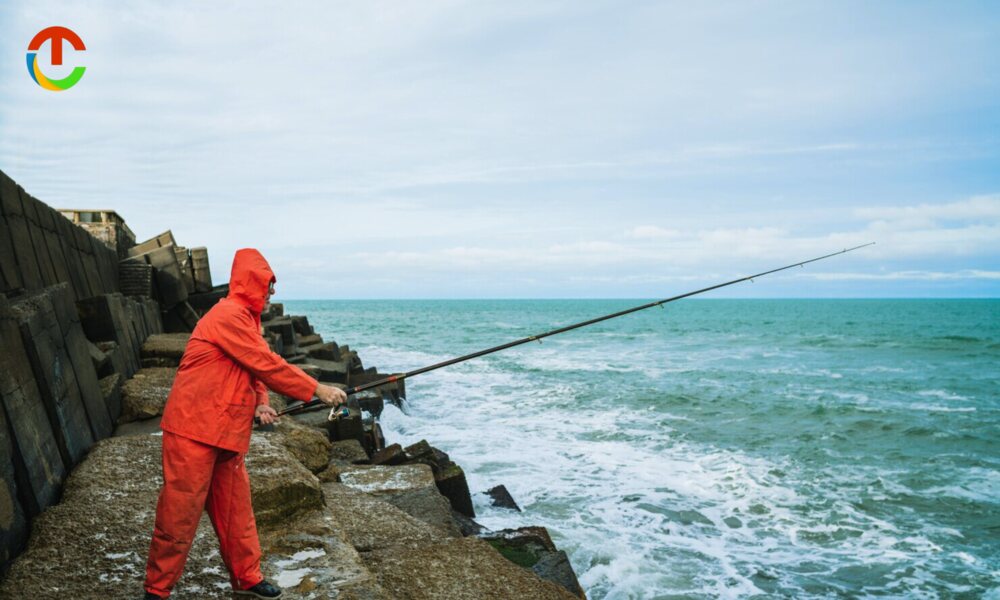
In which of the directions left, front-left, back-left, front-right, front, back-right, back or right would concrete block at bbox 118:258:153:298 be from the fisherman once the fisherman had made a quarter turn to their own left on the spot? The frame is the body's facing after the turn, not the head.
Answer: front

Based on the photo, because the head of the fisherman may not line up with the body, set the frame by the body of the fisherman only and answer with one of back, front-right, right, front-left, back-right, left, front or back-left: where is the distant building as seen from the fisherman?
left

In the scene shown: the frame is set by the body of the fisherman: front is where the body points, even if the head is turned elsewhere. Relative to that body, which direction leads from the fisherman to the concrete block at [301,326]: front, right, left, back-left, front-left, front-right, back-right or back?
left

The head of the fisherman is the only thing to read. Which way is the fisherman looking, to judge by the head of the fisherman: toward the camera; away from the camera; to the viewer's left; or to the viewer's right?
to the viewer's right

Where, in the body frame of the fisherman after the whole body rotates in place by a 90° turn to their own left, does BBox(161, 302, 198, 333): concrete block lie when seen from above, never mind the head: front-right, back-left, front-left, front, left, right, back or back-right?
front

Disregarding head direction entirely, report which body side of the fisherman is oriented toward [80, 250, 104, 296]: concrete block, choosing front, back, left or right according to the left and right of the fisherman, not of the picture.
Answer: left

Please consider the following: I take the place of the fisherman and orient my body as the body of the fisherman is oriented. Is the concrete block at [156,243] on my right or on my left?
on my left

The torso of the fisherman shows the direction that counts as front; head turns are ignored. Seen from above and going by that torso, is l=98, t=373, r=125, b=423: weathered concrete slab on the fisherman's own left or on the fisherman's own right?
on the fisherman's own left

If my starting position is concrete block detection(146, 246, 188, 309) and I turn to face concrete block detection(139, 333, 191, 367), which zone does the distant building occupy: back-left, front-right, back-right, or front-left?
back-right

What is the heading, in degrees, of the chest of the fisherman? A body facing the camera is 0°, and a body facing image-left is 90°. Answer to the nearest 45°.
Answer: approximately 270°

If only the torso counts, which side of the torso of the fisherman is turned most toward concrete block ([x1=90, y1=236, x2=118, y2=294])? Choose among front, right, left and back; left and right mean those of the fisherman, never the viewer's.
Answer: left

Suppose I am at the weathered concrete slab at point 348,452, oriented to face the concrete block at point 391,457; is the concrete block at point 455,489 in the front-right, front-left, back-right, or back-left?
front-right

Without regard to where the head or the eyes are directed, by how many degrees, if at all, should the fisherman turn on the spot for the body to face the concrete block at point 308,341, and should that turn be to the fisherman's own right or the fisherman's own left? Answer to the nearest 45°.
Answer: approximately 90° to the fisherman's own left
